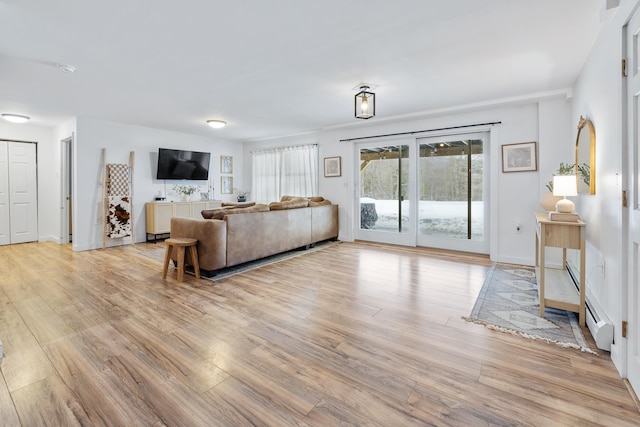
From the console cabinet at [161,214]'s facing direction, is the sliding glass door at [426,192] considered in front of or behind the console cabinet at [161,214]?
in front

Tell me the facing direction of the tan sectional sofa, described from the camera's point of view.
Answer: facing away from the viewer and to the left of the viewer

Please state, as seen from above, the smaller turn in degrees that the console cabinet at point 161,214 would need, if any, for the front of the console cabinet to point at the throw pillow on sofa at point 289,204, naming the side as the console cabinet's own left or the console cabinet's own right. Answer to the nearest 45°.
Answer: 0° — it already faces it

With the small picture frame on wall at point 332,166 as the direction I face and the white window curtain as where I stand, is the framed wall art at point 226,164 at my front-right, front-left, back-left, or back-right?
back-right

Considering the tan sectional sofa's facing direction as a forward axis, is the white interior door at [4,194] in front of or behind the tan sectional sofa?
in front

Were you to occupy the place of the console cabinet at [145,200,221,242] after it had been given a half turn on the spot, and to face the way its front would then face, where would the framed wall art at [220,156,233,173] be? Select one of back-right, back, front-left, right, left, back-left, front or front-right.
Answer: right

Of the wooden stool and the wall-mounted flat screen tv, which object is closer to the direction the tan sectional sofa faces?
the wall-mounted flat screen tv

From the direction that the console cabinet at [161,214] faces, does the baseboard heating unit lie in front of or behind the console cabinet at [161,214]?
in front

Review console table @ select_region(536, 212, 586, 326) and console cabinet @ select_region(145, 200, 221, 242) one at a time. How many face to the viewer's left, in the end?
1

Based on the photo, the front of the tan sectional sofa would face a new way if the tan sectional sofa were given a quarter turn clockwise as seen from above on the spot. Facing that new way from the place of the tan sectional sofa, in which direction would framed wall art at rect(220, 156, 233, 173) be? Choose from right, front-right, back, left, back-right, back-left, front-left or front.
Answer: front-left

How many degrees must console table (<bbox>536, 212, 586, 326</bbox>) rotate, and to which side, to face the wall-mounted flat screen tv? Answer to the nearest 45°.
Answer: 0° — it already faces it

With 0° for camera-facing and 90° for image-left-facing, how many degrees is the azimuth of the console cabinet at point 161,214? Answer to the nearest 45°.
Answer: approximately 315°

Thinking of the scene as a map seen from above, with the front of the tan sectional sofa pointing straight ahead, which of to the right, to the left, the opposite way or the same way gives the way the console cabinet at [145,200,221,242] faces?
the opposite way

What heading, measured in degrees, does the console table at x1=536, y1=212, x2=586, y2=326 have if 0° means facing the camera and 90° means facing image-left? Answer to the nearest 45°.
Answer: approximately 90°
